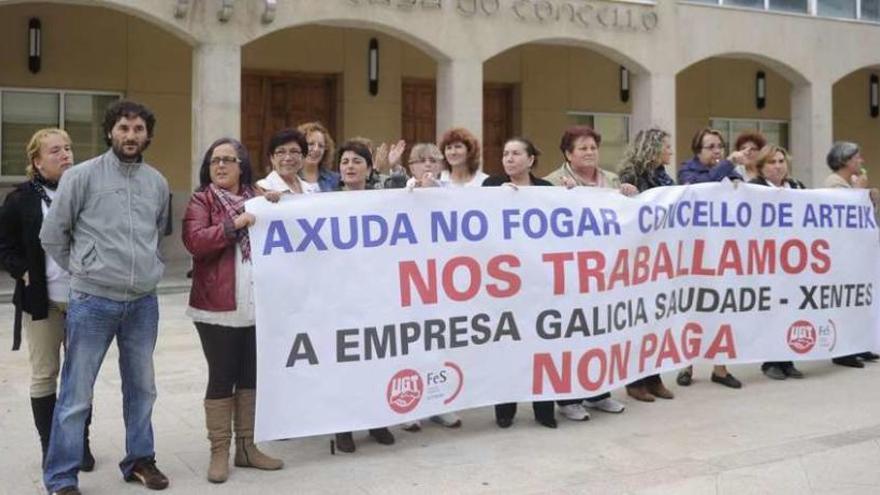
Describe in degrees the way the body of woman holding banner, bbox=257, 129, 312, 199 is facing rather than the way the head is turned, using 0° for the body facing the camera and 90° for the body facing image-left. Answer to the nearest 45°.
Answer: approximately 0°

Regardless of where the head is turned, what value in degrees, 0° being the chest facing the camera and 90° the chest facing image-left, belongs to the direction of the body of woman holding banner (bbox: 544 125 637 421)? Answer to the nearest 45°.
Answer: approximately 315°

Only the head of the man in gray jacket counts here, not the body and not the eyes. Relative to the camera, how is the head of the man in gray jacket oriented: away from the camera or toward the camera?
toward the camera

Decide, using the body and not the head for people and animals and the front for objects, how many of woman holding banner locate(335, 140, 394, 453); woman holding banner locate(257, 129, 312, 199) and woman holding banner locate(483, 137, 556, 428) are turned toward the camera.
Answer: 3

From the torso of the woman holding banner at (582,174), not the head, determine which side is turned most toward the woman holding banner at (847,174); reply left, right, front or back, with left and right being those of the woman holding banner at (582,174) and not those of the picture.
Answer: left

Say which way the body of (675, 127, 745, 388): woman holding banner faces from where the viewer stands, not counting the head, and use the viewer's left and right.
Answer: facing the viewer and to the right of the viewer

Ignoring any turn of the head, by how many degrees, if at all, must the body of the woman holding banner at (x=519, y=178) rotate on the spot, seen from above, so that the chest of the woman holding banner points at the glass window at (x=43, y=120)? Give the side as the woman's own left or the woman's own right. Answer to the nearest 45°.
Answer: approximately 135° to the woman's own right

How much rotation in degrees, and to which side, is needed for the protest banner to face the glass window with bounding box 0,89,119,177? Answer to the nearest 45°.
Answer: approximately 180°
